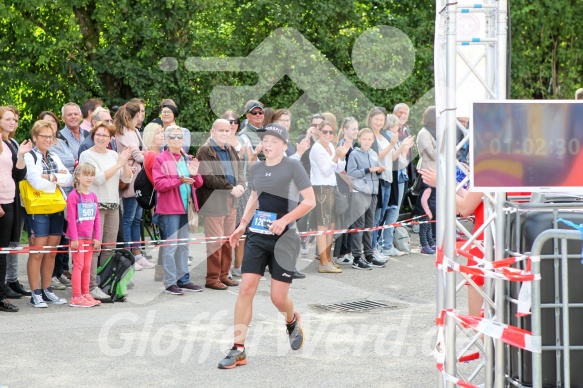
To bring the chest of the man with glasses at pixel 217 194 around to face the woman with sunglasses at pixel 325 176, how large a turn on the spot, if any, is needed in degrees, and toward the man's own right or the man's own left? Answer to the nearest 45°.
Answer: approximately 90° to the man's own left

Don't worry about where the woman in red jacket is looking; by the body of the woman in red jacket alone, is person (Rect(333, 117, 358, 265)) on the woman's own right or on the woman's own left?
on the woman's own left

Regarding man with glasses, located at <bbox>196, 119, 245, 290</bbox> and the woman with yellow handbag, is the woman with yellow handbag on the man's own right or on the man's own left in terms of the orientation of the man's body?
on the man's own right

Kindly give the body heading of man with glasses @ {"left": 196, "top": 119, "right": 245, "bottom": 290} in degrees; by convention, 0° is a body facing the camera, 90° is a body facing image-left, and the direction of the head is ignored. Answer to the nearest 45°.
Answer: approximately 315°
